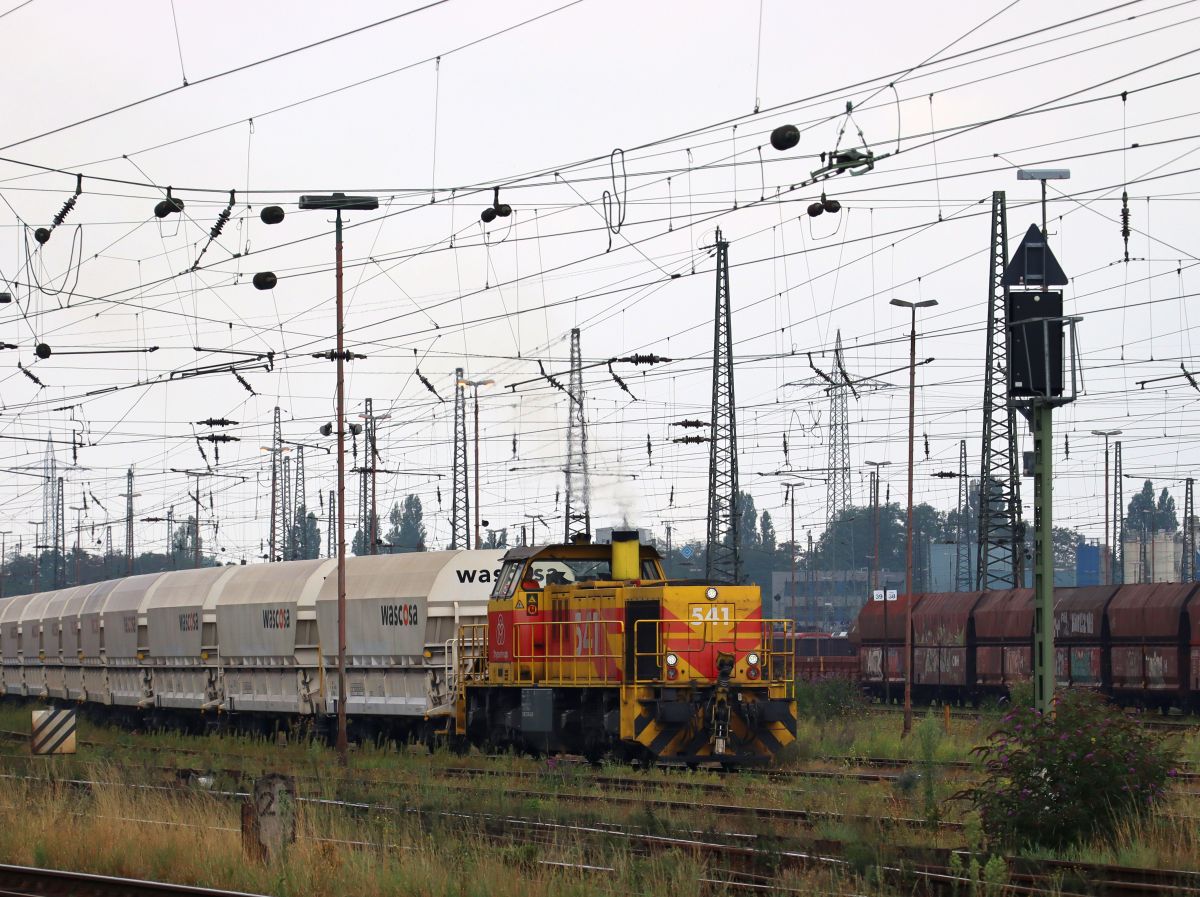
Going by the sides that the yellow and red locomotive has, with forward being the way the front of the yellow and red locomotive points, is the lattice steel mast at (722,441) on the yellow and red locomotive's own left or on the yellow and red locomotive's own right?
on the yellow and red locomotive's own left

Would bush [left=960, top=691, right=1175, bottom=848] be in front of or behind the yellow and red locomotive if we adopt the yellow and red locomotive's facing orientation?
in front

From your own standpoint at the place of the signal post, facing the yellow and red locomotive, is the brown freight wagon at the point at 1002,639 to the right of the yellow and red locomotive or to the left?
right

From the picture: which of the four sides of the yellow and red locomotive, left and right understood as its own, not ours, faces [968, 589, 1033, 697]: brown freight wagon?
left

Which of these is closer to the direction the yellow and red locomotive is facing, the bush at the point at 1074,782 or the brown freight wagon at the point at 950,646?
the bush

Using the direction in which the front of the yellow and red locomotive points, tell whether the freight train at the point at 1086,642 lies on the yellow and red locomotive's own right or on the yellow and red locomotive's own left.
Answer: on the yellow and red locomotive's own left

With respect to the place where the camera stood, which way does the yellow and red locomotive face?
facing the viewer and to the right of the viewer

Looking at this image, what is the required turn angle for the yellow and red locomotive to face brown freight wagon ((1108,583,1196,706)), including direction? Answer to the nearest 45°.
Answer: approximately 90° to its left

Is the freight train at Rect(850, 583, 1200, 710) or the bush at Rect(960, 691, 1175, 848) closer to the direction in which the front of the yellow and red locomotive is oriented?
the bush

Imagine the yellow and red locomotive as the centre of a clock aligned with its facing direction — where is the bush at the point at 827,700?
The bush is roughly at 8 o'clock from the yellow and red locomotive.
